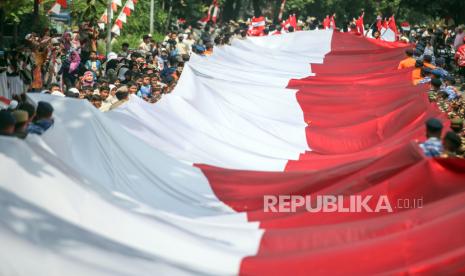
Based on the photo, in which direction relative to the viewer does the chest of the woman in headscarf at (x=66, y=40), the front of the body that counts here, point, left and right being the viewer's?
facing the viewer and to the right of the viewer

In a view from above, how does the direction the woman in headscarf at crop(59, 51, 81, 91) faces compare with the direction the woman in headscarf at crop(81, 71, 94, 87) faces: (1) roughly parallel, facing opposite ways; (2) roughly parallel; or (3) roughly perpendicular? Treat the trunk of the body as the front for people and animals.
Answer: roughly parallel

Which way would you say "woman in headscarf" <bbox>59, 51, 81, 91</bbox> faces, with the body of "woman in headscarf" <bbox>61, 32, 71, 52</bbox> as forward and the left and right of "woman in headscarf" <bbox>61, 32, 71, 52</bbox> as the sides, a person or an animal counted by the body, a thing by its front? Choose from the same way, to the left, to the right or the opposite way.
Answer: the same way

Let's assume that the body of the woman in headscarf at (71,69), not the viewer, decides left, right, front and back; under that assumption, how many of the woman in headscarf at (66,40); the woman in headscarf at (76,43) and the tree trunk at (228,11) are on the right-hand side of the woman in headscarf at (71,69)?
0

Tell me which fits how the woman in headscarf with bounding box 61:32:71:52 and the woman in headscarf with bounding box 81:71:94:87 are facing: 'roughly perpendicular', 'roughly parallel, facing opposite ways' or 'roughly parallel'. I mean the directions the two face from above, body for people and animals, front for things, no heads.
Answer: roughly parallel

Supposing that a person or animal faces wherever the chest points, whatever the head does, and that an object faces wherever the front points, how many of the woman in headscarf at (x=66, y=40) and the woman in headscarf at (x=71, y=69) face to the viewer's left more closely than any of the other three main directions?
0

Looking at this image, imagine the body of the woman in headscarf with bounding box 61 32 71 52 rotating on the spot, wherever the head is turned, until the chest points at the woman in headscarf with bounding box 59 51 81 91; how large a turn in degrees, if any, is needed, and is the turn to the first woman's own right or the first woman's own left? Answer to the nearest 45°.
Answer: approximately 45° to the first woman's own right

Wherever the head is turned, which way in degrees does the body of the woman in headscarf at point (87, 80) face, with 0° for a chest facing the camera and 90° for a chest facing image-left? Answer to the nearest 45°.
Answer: approximately 315°

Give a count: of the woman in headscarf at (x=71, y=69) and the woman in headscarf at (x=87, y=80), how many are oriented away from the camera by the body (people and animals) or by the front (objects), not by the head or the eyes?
0
